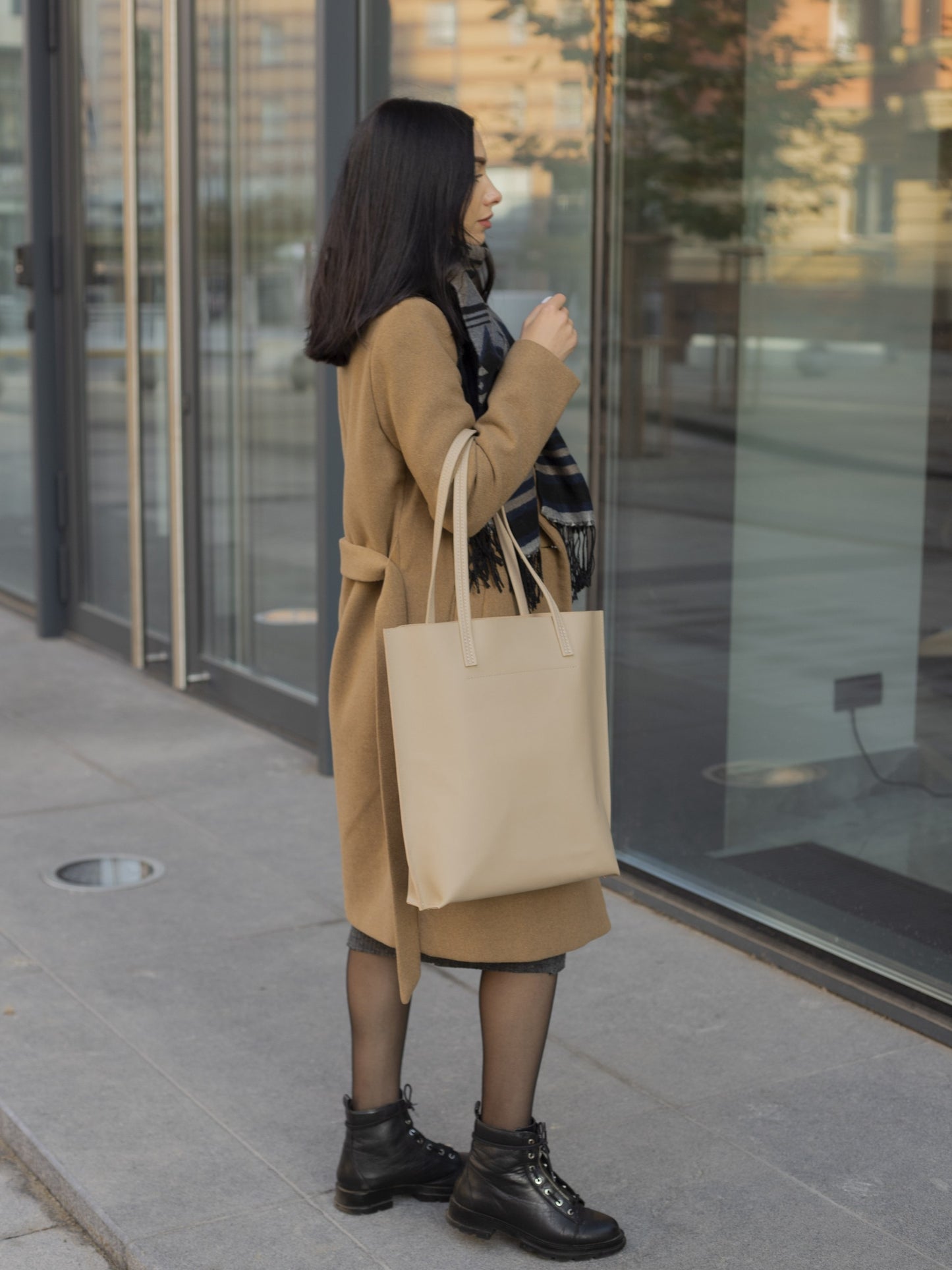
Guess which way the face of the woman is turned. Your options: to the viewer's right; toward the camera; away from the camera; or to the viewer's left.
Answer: to the viewer's right

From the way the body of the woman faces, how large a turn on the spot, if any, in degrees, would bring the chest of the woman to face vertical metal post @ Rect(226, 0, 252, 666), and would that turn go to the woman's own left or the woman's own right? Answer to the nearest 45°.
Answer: approximately 90° to the woman's own left

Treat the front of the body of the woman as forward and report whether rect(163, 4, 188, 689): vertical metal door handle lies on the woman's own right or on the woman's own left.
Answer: on the woman's own left

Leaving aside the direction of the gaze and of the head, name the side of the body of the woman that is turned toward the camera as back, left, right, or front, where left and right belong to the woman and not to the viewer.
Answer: right

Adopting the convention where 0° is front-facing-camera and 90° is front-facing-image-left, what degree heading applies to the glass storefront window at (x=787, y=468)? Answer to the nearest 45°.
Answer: approximately 45°

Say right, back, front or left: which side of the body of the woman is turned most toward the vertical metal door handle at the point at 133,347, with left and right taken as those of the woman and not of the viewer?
left

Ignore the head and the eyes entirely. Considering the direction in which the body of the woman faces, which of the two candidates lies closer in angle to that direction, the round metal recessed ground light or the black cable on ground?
the black cable on ground

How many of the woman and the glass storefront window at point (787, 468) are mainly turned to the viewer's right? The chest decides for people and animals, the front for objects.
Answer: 1

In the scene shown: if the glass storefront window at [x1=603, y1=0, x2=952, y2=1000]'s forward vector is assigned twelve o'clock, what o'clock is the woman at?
The woman is roughly at 11 o'clock from the glass storefront window.

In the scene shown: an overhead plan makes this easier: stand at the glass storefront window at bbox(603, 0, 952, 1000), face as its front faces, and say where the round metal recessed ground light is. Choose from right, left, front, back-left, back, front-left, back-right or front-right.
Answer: front-right

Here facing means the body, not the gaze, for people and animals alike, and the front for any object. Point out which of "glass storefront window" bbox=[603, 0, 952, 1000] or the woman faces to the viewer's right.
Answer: the woman
